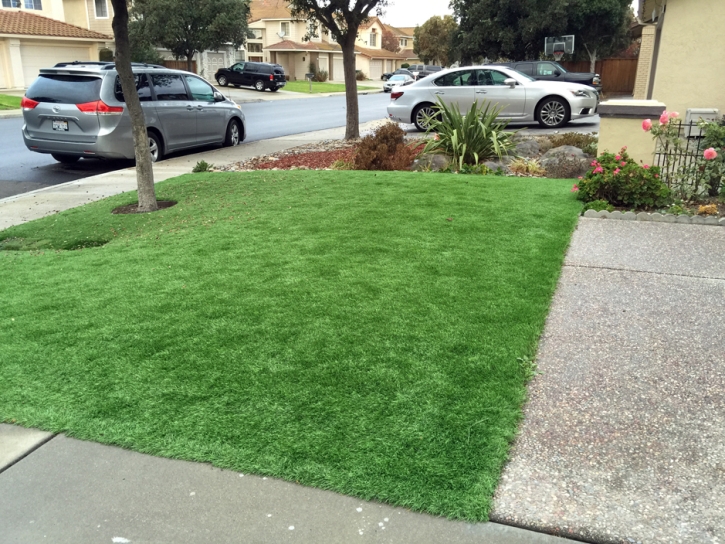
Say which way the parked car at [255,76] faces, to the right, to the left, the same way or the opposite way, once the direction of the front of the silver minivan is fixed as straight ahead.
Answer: to the left

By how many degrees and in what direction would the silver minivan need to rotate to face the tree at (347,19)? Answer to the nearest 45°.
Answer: approximately 45° to its right

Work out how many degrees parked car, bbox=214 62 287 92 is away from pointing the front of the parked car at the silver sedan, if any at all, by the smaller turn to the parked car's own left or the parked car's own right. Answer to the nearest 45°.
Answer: approximately 135° to the parked car's own left

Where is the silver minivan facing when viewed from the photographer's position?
facing away from the viewer and to the right of the viewer

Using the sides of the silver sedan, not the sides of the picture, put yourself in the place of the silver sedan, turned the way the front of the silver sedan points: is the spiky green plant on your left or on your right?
on your right

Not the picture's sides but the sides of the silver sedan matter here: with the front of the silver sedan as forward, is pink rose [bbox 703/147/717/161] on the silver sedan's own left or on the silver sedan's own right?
on the silver sedan's own right

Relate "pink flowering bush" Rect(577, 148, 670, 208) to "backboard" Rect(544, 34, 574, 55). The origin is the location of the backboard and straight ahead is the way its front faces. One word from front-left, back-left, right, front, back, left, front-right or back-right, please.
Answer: front-left

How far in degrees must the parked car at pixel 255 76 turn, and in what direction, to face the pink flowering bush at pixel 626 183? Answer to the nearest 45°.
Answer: approximately 135° to its left

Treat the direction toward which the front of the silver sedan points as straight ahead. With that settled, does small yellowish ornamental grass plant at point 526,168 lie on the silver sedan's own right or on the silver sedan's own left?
on the silver sedan's own right

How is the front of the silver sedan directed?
to the viewer's right

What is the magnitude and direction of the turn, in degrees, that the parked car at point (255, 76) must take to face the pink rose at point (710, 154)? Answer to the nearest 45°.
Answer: approximately 135° to its left

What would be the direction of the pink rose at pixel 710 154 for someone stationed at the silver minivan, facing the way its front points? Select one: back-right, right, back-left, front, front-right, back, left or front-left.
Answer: right

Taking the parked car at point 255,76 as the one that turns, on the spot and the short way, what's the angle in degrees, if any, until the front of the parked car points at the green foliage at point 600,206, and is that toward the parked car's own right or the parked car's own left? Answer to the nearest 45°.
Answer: approximately 135° to the parked car's own left

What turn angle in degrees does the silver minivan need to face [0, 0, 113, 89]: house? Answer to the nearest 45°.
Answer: approximately 45° to its left

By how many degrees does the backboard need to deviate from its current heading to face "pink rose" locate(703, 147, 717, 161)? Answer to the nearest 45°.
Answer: approximately 45° to its left
